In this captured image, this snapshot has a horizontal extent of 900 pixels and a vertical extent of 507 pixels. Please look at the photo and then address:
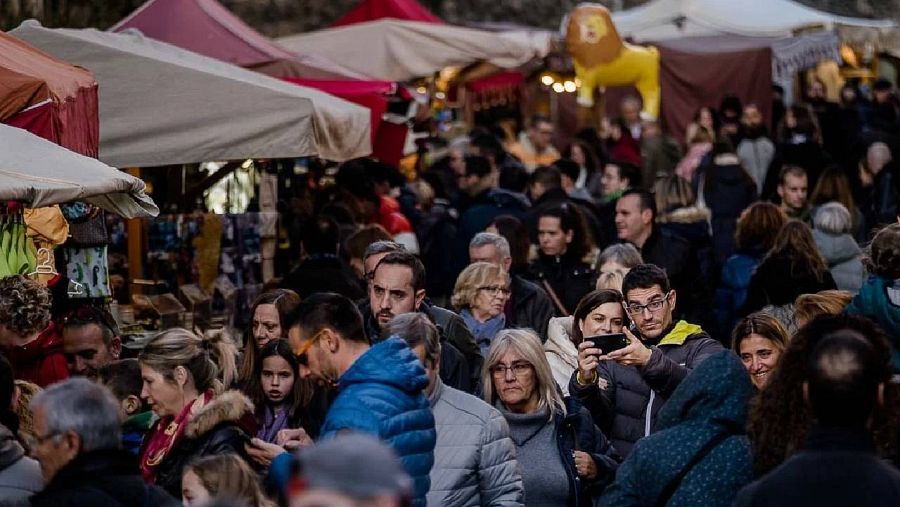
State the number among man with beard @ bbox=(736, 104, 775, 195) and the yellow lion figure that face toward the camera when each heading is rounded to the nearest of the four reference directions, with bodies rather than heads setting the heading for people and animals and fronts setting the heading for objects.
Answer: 1

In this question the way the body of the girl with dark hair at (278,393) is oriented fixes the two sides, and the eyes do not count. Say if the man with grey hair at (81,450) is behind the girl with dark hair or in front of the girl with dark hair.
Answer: in front

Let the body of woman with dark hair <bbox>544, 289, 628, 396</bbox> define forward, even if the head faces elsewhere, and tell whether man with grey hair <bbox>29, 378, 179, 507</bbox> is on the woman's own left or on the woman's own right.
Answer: on the woman's own right

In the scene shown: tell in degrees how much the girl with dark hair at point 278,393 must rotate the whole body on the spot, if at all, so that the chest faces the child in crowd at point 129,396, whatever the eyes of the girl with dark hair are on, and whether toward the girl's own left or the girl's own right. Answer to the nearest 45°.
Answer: approximately 90° to the girl's own right

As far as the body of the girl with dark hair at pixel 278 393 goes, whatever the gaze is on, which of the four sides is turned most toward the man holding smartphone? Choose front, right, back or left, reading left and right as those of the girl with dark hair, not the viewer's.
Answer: left

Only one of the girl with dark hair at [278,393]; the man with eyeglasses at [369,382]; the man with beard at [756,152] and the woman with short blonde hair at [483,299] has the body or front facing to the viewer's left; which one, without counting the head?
the man with eyeglasses

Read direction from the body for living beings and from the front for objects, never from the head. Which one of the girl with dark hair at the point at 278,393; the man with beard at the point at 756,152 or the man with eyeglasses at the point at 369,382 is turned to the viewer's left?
the man with eyeglasses

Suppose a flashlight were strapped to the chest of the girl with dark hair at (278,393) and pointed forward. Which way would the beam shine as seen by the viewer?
toward the camera

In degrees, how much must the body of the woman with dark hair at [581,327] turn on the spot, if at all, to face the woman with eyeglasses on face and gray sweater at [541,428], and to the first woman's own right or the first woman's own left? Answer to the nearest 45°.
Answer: approximately 45° to the first woman's own right

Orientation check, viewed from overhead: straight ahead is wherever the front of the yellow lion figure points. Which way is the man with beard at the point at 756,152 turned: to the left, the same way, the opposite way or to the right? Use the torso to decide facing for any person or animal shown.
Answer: to the left

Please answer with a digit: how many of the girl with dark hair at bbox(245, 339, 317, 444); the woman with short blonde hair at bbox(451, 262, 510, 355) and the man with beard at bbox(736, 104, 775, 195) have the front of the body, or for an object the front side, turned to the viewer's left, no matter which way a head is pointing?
0

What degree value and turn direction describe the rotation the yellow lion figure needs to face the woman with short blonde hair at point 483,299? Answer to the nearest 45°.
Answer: approximately 90° to its left

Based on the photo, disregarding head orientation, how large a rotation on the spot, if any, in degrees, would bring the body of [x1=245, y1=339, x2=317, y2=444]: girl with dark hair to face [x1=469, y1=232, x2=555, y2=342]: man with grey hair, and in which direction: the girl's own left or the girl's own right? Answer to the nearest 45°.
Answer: approximately 135° to the girl's own left

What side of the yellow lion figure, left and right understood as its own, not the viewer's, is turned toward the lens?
left

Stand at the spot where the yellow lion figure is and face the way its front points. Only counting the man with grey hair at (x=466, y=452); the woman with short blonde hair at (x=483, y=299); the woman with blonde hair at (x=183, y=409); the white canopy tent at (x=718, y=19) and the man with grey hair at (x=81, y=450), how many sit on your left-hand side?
4

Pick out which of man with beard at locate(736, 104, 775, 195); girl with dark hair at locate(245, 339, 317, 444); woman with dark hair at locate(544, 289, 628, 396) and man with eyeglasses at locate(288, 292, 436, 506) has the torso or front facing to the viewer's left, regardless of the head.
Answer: the man with eyeglasses

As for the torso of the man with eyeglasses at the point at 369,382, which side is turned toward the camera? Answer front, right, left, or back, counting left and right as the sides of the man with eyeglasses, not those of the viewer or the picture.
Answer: left

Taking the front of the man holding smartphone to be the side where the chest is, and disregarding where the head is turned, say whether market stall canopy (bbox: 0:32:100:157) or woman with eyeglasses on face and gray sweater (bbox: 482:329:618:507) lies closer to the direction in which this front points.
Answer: the woman with eyeglasses on face and gray sweater
